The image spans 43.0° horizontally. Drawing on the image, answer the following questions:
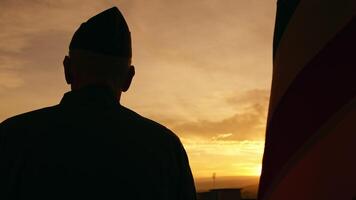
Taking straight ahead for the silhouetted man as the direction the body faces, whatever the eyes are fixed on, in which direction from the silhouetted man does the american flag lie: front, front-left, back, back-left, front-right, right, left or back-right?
right

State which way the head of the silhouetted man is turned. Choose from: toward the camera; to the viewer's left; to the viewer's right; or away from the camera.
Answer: away from the camera

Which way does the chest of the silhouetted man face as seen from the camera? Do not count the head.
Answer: away from the camera
